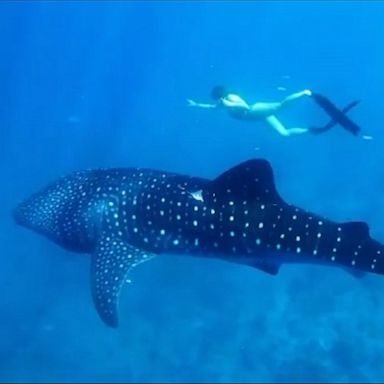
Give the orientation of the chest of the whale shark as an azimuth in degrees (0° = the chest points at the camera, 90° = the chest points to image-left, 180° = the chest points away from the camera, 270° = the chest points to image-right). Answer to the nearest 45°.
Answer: approximately 90°
